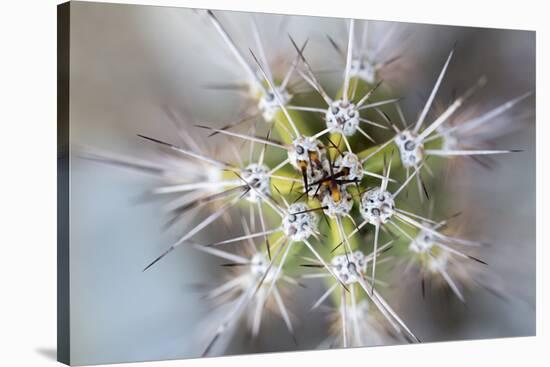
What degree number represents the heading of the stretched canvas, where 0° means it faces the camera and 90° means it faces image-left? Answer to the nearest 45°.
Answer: approximately 315°
